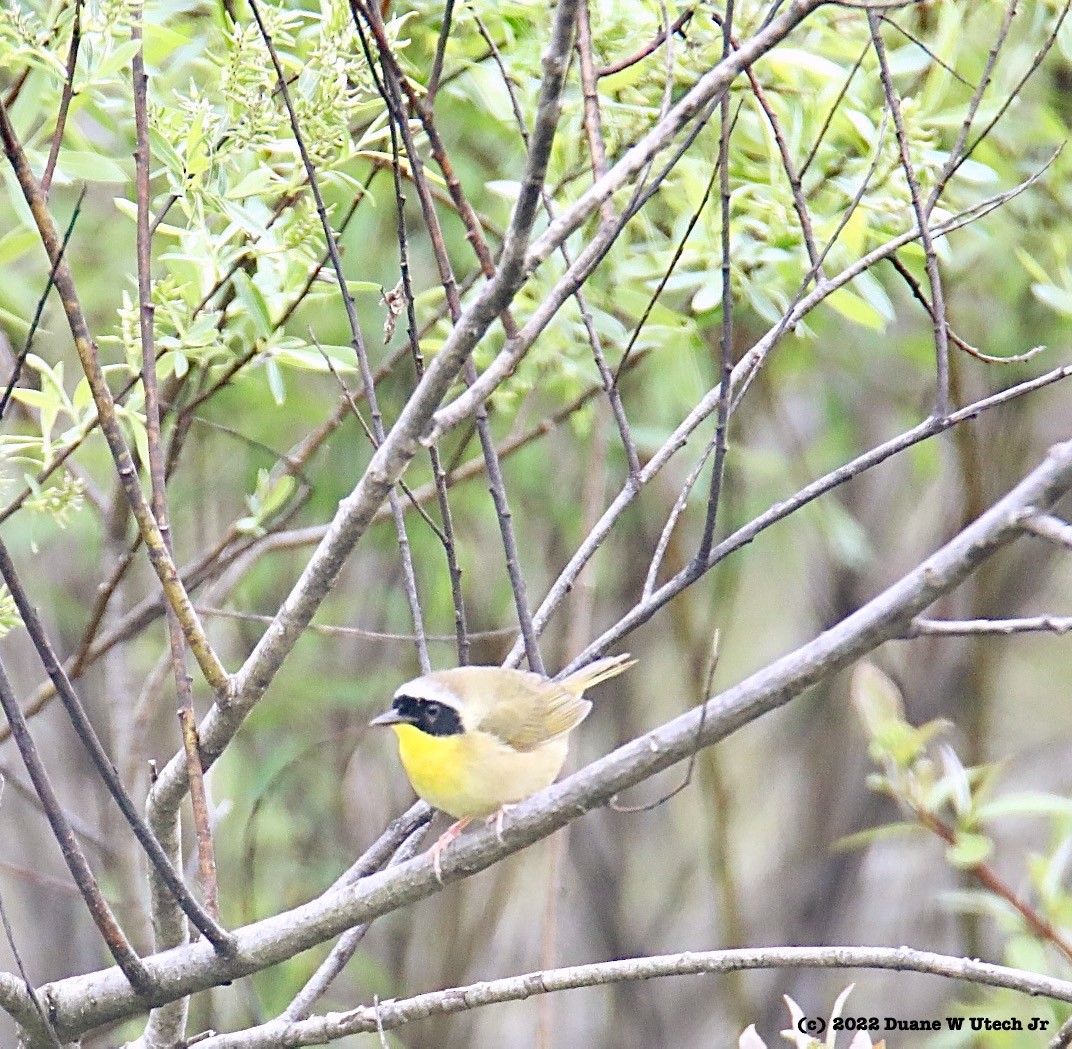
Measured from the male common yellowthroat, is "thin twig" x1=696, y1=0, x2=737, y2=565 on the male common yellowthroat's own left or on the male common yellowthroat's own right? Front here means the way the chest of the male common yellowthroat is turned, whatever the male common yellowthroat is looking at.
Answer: on the male common yellowthroat's own left

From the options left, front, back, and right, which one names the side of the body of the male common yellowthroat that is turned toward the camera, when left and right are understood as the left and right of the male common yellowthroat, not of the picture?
left
